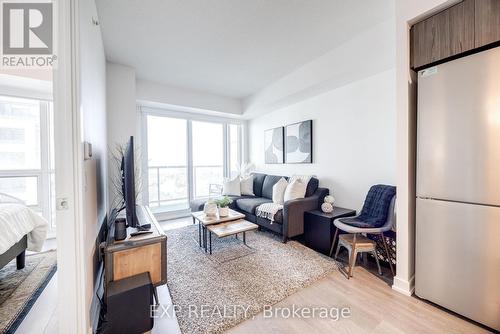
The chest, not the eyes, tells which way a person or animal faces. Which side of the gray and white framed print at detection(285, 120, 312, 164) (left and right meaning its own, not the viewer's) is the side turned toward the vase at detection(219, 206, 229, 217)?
front

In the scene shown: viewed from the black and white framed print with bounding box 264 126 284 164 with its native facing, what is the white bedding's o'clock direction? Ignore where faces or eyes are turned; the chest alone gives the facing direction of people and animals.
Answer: The white bedding is roughly at 12 o'clock from the black and white framed print.

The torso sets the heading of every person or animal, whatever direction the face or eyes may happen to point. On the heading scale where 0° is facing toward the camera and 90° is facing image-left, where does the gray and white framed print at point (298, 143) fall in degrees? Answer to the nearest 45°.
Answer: approximately 45°

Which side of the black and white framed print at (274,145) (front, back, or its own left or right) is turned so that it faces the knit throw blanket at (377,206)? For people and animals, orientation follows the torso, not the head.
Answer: left

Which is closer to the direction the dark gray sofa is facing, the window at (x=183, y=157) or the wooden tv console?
the wooden tv console

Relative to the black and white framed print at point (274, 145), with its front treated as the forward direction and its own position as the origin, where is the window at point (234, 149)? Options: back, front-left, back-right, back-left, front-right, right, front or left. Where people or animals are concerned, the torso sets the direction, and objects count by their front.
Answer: right

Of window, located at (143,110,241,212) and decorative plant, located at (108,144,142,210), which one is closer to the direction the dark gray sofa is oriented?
the decorative plant

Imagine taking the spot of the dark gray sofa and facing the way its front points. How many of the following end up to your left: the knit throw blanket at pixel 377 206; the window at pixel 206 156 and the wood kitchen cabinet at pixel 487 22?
2

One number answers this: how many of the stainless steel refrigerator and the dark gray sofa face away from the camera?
0

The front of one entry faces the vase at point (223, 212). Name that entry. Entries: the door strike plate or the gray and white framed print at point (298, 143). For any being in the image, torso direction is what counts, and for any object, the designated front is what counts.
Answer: the gray and white framed print

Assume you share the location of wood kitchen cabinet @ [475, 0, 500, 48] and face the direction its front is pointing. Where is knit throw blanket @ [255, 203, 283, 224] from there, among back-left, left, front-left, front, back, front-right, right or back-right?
front-right

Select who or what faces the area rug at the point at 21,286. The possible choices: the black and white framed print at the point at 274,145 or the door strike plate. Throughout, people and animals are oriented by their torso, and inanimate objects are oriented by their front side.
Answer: the black and white framed print

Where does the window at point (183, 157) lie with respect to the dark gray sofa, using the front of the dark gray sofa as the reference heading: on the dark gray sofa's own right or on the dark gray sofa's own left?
on the dark gray sofa's own right

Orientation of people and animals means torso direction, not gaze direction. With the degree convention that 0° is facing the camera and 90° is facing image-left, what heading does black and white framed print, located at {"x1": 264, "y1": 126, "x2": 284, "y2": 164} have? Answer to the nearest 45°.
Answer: approximately 45°
